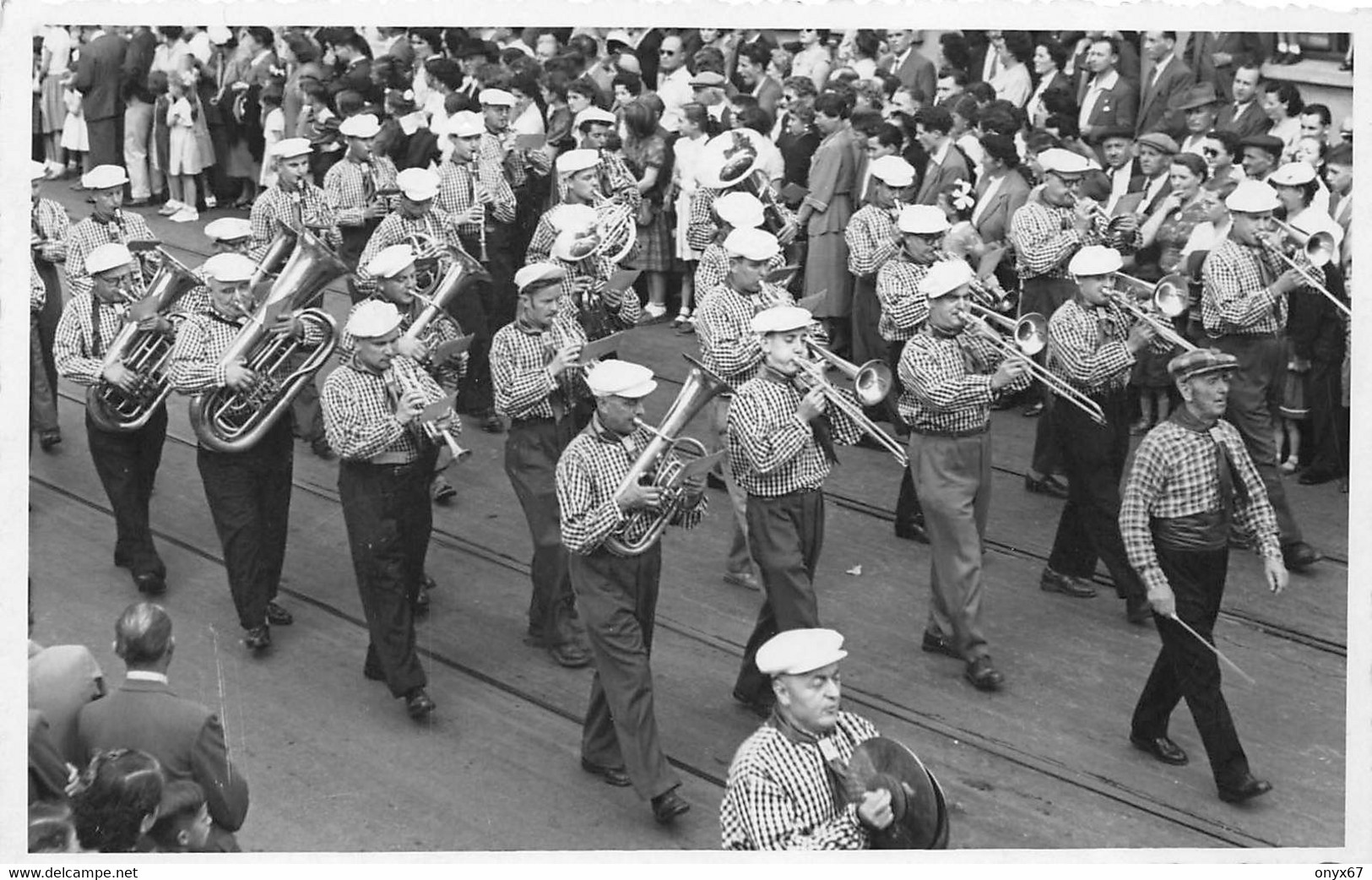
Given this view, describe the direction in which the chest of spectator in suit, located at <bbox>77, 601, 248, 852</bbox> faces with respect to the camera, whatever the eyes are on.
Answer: away from the camera

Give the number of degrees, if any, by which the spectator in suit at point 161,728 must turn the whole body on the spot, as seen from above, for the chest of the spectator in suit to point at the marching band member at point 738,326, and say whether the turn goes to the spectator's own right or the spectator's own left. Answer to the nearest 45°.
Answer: approximately 45° to the spectator's own right

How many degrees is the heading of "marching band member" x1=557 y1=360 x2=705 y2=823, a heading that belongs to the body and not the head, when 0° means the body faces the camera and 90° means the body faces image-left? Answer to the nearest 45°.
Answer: approximately 315°

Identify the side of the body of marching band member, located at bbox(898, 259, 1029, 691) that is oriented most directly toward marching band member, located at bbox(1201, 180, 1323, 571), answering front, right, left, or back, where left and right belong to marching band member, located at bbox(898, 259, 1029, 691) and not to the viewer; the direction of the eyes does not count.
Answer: left

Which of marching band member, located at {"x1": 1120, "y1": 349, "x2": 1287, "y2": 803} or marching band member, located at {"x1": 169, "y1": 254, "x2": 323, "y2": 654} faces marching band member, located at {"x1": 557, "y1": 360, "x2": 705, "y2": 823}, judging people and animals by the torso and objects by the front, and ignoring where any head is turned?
marching band member, located at {"x1": 169, "y1": 254, "x2": 323, "y2": 654}

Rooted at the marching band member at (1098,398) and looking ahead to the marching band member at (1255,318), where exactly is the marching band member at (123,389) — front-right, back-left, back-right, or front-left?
back-left

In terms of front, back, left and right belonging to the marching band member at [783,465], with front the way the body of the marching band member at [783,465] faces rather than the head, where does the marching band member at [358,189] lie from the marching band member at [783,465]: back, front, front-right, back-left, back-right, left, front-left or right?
back

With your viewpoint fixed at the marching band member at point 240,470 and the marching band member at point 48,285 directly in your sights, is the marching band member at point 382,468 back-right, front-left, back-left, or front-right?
back-right

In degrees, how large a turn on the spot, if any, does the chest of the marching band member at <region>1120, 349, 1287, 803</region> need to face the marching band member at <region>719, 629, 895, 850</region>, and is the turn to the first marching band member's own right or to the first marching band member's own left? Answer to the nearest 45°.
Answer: approximately 90° to the first marching band member's own right

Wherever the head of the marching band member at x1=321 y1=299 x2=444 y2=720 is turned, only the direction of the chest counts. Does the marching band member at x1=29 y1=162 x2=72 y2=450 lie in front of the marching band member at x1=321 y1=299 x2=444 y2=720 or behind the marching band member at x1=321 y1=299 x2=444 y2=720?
behind

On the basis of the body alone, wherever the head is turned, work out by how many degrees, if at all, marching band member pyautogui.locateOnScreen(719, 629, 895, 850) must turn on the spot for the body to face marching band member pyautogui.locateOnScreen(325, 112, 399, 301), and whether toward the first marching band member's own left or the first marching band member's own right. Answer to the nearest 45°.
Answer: approximately 180°
